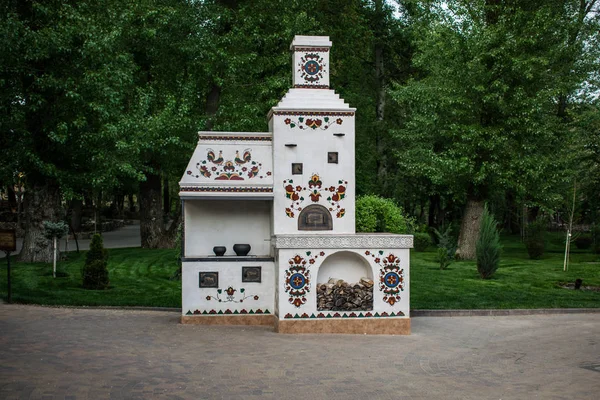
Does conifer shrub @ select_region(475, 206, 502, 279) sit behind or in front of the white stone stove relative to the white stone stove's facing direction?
behind

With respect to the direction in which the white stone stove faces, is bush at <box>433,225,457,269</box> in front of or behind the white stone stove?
behind

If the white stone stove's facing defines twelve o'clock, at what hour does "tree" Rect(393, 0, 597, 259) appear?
The tree is roughly at 7 o'clock from the white stone stove.

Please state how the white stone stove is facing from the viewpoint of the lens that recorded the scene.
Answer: facing the viewer

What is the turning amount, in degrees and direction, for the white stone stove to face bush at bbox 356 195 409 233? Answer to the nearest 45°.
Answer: approximately 180°

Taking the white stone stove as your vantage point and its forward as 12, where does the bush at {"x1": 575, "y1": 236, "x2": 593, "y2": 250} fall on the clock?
The bush is roughly at 7 o'clock from the white stone stove.

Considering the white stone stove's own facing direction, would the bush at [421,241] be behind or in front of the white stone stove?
behind

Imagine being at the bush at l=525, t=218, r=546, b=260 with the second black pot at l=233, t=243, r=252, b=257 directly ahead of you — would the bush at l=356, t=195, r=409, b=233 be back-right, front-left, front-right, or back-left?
front-right

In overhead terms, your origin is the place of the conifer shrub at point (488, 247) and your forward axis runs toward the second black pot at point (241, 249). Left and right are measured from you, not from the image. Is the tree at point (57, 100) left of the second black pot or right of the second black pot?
right

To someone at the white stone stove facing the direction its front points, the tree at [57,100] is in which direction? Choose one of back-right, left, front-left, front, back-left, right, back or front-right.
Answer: back-right
